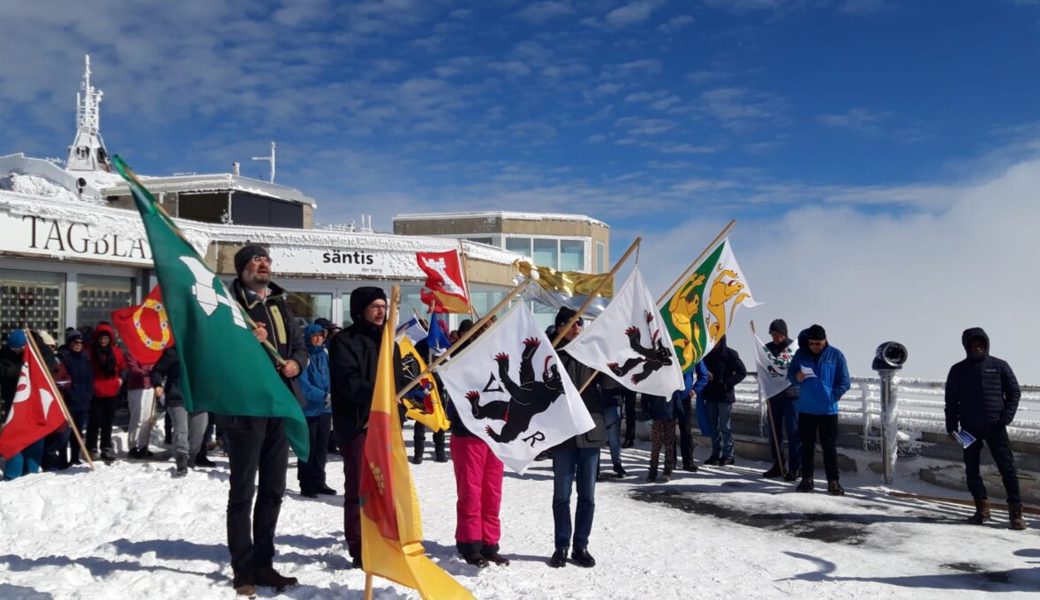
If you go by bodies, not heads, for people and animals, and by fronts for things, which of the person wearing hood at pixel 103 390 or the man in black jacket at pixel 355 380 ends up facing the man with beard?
the person wearing hood

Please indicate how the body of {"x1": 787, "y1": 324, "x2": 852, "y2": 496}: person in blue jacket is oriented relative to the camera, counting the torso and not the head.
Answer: toward the camera

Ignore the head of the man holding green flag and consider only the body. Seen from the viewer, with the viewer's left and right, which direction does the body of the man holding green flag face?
facing the viewer and to the right of the viewer

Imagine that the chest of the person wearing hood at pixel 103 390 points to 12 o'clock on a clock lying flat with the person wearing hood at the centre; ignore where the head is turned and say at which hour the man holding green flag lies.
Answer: The man holding green flag is roughly at 12 o'clock from the person wearing hood.

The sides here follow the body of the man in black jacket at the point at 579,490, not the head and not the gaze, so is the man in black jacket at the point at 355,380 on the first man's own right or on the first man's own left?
on the first man's own right

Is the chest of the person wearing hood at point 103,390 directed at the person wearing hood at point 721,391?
no

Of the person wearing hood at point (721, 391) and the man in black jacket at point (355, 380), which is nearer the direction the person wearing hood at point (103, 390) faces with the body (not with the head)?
the man in black jacket

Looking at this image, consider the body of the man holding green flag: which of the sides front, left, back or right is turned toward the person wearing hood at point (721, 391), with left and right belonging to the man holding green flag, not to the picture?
left

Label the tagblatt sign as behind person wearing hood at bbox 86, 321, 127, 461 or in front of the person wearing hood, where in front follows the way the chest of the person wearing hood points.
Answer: behind
